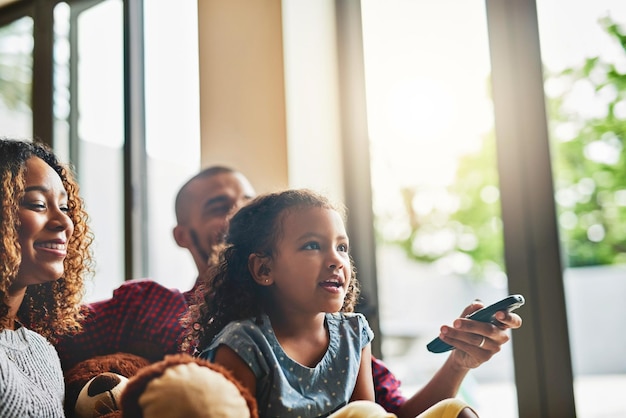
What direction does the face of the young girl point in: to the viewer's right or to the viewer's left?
to the viewer's right

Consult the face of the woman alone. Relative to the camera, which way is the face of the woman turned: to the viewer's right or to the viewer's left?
to the viewer's right

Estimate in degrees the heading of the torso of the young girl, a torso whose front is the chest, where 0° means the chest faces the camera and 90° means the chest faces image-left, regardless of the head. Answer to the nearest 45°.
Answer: approximately 315°
